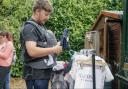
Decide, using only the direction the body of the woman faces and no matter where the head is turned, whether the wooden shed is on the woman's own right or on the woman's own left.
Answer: on the woman's own left

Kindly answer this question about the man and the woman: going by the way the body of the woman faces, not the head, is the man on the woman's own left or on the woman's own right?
on the woman's own left

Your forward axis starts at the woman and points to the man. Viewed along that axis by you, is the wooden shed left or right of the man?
left

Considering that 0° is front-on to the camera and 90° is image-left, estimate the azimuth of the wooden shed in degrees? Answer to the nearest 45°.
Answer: approximately 45°

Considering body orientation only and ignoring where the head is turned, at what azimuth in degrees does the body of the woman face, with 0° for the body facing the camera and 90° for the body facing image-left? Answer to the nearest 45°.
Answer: approximately 45°

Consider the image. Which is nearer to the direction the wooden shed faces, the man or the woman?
the man

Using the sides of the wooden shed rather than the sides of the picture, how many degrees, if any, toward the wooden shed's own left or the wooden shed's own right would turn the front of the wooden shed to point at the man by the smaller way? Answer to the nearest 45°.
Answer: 0° — it already faces them

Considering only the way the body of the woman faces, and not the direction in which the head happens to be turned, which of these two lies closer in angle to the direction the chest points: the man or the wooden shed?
the man

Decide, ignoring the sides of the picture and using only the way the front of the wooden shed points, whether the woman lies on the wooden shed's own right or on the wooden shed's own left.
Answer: on the wooden shed's own right
